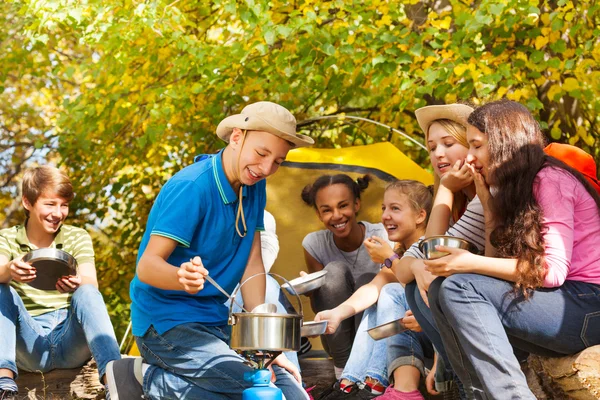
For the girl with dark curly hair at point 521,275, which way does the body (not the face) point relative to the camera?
to the viewer's left

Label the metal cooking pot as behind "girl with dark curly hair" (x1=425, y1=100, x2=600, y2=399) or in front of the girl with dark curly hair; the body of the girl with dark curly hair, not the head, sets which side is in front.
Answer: in front

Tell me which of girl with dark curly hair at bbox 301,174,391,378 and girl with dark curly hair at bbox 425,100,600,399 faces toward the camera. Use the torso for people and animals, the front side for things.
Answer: girl with dark curly hair at bbox 301,174,391,378

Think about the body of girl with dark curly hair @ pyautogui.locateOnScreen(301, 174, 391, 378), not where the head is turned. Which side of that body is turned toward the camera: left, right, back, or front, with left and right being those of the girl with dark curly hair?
front

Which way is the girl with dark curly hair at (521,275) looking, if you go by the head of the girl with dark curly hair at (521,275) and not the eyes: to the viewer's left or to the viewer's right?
to the viewer's left

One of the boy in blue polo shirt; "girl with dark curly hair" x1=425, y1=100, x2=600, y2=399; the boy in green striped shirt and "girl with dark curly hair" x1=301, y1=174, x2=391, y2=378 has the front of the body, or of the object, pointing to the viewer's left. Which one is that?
"girl with dark curly hair" x1=425, y1=100, x2=600, y2=399

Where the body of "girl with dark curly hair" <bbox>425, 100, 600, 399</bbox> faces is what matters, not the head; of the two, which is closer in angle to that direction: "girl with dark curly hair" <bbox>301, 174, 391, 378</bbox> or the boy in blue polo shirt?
the boy in blue polo shirt

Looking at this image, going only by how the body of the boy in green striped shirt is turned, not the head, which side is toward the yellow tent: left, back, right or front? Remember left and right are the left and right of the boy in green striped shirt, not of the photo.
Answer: left

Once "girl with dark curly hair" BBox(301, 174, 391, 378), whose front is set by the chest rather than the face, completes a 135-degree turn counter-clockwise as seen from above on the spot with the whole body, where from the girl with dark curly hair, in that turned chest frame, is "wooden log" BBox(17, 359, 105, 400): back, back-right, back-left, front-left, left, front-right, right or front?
back-left

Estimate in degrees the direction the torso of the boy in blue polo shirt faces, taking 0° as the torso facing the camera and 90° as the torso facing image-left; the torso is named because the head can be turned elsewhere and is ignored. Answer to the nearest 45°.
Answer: approximately 315°

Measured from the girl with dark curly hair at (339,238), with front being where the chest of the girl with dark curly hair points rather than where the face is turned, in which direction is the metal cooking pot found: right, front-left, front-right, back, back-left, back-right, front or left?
front

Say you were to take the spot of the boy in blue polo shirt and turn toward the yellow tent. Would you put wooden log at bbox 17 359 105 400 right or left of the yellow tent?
left

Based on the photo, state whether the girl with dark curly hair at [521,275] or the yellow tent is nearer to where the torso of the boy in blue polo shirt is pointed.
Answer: the girl with dark curly hair

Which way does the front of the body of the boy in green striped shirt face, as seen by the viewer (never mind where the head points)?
toward the camera

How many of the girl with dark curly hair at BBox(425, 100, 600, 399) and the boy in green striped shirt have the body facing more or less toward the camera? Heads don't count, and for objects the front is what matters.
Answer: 1

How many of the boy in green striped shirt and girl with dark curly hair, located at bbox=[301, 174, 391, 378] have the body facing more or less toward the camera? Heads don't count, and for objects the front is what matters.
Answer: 2

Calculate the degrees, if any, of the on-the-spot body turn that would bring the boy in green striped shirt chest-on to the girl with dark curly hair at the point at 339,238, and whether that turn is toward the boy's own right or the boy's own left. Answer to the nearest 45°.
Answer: approximately 90° to the boy's own left
